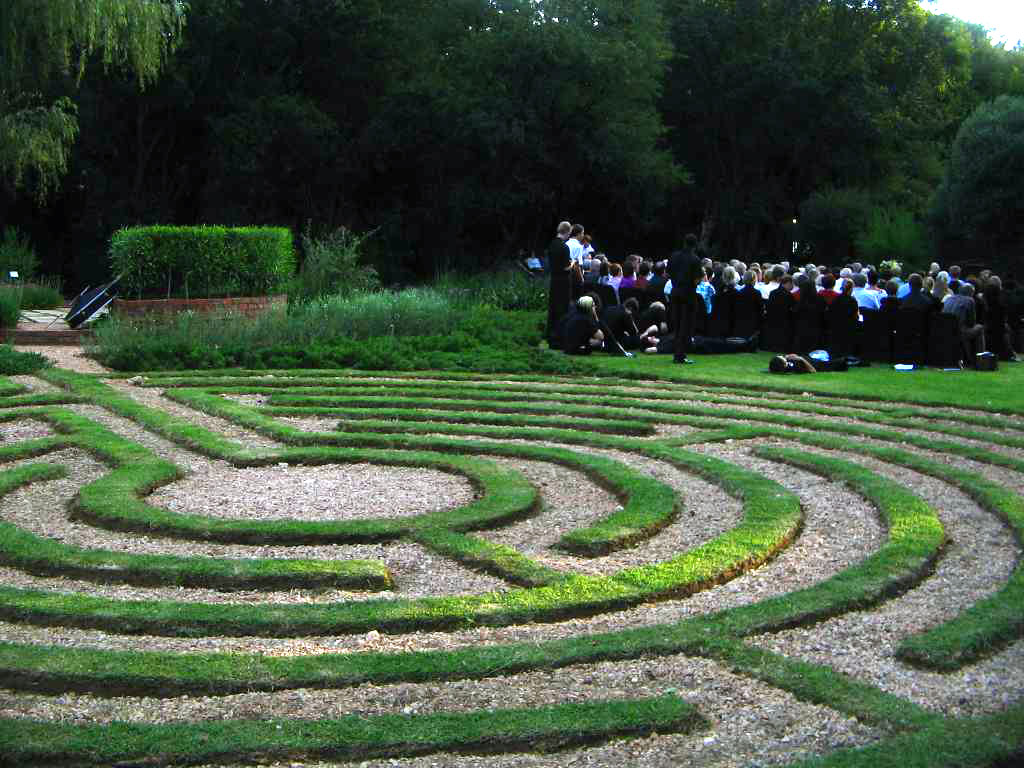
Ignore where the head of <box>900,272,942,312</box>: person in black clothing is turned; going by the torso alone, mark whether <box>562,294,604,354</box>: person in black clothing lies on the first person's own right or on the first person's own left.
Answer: on the first person's own left

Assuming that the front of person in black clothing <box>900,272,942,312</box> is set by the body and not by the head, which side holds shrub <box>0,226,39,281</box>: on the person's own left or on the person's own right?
on the person's own left

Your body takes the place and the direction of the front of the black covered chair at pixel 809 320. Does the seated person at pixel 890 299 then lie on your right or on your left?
on your right

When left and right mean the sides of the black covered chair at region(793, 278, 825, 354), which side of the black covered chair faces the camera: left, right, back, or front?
back

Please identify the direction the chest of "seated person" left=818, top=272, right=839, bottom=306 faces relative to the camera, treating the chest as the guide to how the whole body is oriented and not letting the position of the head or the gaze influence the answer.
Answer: away from the camera
